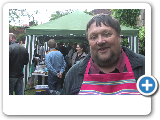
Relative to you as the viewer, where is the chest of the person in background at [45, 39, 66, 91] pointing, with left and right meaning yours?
facing away from the viewer and to the left of the viewer

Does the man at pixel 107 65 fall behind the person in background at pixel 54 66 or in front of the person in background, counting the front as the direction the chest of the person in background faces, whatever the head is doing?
behind

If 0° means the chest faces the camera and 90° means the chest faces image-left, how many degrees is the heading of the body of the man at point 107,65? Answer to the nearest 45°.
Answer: approximately 0°

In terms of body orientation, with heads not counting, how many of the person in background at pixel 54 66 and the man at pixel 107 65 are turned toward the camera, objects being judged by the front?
1

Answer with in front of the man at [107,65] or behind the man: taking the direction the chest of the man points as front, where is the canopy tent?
behind
